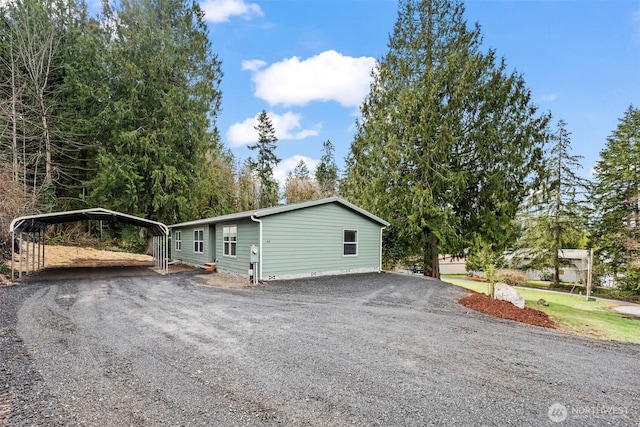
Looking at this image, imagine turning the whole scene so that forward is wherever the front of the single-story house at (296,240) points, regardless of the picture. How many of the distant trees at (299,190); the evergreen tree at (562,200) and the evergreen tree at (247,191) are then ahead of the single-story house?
0

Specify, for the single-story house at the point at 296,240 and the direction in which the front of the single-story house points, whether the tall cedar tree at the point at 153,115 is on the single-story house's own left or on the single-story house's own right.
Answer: on the single-story house's own right

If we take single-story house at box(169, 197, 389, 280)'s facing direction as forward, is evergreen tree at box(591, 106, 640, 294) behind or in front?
behind

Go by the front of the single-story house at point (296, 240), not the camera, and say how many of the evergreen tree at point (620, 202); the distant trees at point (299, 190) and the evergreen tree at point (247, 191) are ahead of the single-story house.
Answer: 0

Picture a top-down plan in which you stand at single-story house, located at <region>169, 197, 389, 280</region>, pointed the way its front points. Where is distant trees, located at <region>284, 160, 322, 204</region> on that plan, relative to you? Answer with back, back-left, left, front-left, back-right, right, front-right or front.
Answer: back-right

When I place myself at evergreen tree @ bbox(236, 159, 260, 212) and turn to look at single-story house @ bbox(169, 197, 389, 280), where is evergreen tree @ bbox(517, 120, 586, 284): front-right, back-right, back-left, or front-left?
front-left

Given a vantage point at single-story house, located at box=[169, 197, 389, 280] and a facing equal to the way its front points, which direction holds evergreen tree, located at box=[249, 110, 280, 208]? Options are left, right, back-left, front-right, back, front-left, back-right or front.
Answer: back-right

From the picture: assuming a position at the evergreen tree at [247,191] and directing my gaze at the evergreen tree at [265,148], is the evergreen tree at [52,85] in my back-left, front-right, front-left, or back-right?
back-left

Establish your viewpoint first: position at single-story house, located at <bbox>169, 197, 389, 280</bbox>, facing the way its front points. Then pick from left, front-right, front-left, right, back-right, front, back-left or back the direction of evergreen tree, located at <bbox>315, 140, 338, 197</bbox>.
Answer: back-right

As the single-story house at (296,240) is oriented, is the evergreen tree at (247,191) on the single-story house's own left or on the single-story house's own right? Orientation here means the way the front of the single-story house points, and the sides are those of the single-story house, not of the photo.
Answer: on the single-story house's own right
